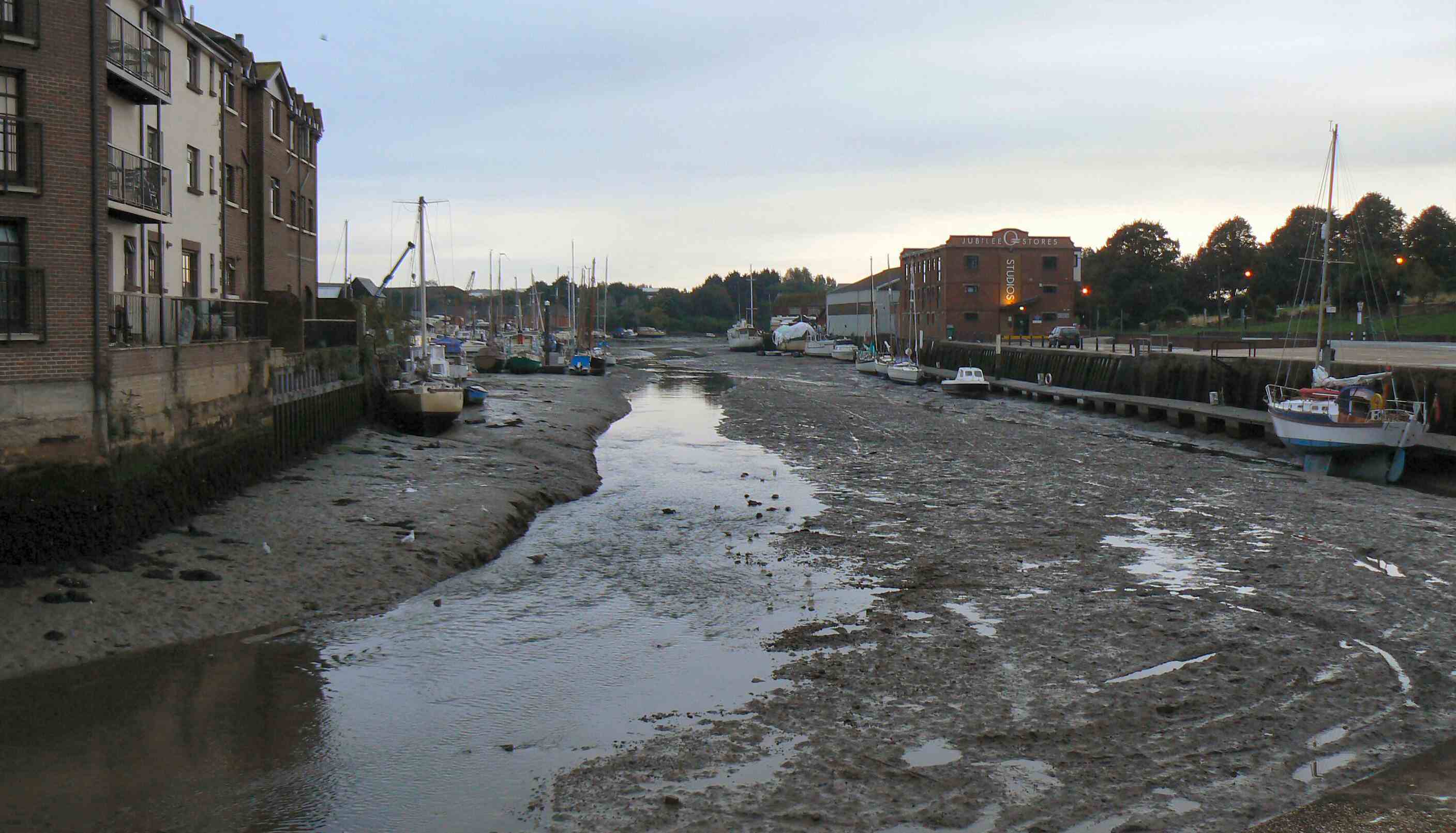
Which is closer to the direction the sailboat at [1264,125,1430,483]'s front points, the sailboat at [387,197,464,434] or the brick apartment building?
the sailboat

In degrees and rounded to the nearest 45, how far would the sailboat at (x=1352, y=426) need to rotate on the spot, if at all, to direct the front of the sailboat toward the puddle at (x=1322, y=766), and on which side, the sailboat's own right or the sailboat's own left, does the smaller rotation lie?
approximately 135° to the sailboat's own left

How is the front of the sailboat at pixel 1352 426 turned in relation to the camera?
facing away from the viewer and to the left of the viewer

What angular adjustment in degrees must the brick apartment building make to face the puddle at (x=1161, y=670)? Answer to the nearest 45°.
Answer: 0° — it already faces it

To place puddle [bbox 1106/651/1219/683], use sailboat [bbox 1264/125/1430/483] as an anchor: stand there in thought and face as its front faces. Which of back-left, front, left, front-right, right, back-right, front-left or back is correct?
back-left

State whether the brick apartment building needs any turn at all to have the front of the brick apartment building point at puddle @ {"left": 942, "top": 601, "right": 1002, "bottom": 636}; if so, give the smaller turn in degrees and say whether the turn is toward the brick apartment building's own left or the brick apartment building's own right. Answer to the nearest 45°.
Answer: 0° — it already faces it

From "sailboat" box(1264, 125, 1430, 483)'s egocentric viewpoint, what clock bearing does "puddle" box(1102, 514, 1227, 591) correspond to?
The puddle is roughly at 8 o'clock from the sailboat.

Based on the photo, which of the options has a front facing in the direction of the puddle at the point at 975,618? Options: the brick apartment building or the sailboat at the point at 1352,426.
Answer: the brick apartment building

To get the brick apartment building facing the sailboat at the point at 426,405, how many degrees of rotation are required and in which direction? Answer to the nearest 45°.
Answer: approximately 90° to its left

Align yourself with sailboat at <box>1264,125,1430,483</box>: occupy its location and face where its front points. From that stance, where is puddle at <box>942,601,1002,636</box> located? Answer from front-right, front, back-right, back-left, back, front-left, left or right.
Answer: back-left

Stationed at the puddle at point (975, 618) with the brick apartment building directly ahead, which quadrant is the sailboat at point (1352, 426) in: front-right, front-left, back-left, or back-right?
back-right

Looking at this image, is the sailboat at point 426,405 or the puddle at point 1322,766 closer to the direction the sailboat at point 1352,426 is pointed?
the sailboat

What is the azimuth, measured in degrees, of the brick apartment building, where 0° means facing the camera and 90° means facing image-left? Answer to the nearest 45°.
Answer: approximately 315°

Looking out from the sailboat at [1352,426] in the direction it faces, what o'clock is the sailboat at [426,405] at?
the sailboat at [426,405] is roughly at 10 o'clock from the sailboat at [1352,426].
